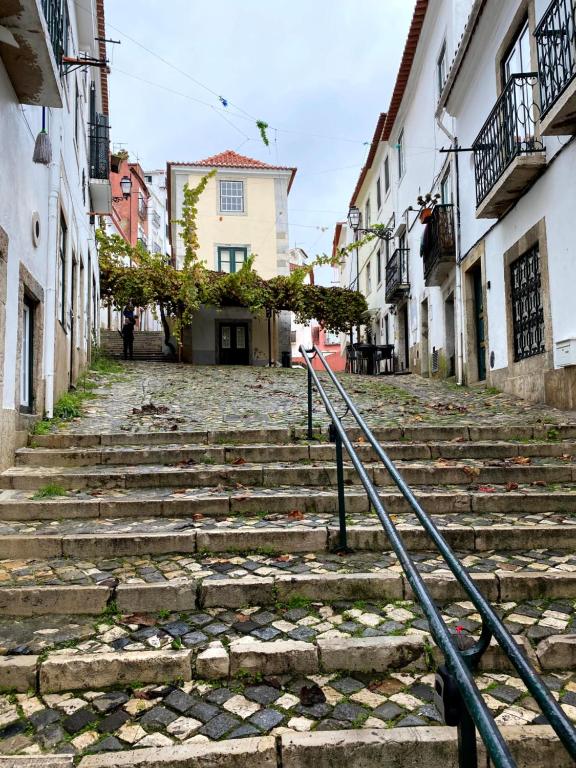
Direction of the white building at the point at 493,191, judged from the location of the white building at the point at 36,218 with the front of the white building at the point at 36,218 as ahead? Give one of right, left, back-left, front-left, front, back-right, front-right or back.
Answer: front

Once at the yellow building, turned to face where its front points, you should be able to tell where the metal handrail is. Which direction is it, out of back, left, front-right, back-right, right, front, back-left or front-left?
front

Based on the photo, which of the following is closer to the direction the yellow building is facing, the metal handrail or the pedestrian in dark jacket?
the metal handrail

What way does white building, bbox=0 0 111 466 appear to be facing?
to the viewer's right

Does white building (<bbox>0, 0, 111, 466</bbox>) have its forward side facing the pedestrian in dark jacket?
no

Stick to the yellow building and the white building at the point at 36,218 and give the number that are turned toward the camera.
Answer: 1

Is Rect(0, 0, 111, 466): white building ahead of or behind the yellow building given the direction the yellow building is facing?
ahead

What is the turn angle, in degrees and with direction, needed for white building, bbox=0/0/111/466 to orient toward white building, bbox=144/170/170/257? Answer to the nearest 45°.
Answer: approximately 90° to its left

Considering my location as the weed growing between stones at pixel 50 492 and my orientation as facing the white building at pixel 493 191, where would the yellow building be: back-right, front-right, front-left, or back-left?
front-left

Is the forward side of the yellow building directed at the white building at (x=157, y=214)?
no

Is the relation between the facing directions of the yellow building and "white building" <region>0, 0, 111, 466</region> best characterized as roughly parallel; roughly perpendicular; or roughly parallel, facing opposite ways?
roughly perpendicular

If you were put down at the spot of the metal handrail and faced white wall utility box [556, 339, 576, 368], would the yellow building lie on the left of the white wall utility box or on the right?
left

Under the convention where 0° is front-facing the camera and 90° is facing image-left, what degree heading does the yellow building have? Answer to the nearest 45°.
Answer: approximately 0°

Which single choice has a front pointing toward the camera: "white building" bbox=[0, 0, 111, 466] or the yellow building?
the yellow building
